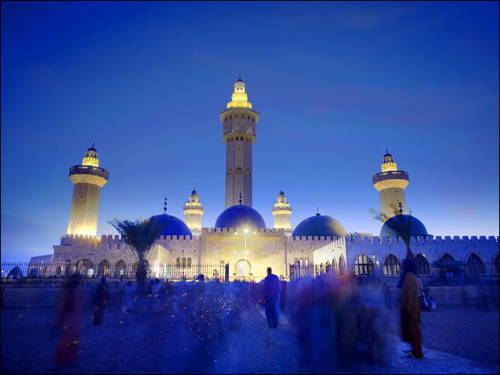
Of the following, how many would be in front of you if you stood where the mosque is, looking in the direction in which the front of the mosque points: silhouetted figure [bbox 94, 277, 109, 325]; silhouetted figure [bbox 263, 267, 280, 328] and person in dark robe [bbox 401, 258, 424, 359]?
3

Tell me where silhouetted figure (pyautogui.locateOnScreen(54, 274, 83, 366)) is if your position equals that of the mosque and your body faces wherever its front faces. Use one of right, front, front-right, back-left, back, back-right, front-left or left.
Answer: front

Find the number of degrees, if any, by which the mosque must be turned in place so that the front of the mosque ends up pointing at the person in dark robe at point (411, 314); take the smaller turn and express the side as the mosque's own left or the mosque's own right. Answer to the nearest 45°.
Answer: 0° — it already faces them

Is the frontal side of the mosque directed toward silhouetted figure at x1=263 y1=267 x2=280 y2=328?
yes

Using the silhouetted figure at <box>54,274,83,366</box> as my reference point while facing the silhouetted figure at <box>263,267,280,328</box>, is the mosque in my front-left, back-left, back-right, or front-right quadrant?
front-left

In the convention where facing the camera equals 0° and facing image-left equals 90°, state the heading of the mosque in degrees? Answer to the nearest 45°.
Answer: approximately 0°

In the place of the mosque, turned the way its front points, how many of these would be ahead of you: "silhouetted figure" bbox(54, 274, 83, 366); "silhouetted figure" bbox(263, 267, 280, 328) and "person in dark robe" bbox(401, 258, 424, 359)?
3

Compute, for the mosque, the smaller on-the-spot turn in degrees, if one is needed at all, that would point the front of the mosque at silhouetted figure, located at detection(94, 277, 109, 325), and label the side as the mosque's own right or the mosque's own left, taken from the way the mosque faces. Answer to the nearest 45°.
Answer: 0° — it already faces them
